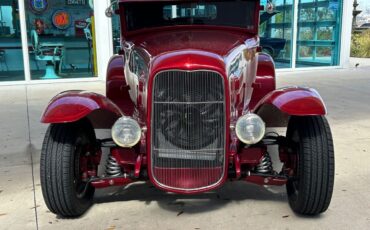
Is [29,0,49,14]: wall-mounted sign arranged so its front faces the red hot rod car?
yes

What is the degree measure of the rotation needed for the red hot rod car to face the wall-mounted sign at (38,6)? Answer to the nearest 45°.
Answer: approximately 135° to its right

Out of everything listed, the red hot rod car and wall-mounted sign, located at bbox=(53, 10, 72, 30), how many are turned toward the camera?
2

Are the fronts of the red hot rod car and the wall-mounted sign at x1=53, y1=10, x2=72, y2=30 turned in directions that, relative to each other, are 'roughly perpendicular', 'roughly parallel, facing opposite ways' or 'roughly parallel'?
roughly parallel

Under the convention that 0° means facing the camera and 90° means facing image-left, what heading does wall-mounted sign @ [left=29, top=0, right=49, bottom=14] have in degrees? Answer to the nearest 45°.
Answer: approximately 0°

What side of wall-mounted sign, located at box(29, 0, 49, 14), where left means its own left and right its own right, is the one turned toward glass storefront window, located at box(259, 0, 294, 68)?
left

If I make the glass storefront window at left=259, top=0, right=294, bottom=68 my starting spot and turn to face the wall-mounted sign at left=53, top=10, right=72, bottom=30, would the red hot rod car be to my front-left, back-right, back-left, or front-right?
front-left

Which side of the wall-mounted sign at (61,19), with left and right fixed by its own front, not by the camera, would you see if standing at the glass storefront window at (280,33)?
left

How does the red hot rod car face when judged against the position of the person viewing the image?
facing the viewer

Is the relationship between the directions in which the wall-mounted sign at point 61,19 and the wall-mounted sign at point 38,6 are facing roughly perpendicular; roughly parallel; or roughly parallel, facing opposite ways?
roughly parallel

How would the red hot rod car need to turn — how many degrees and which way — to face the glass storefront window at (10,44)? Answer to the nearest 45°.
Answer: approximately 135° to its right

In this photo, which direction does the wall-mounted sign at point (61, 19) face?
toward the camera

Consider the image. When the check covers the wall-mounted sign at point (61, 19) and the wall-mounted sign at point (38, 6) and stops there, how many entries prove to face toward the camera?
2

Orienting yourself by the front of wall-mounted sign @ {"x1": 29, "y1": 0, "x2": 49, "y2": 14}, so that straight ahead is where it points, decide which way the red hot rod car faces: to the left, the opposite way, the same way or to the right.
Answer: the same way

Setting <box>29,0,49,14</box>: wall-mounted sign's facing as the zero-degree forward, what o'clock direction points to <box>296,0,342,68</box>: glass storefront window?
The glass storefront window is roughly at 9 o'clock from the wall-mounted sign.

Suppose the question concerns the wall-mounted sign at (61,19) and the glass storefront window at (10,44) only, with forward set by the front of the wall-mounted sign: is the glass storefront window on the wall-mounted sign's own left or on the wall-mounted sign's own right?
on the wall-mounted sign's own right
